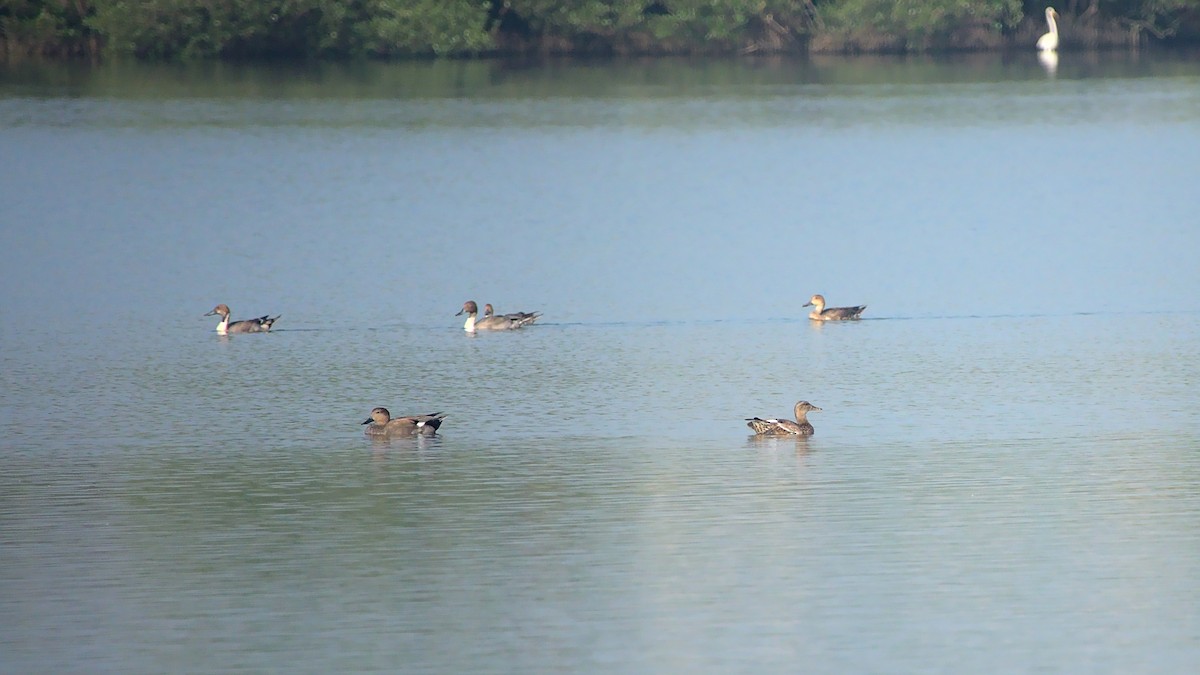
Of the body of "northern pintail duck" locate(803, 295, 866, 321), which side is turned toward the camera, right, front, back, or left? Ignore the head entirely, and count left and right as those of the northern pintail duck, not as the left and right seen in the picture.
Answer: left

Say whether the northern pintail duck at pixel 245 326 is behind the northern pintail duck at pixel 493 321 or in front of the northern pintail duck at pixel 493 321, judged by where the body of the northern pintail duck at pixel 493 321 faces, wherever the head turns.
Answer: in front

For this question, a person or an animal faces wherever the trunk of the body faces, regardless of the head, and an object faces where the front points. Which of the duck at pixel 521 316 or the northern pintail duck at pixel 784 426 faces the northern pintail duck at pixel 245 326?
the duck

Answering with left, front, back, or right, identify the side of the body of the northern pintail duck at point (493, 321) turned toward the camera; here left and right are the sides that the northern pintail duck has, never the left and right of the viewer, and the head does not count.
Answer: left

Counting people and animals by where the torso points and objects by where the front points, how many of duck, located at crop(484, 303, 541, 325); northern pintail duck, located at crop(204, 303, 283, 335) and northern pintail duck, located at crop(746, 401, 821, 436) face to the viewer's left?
2

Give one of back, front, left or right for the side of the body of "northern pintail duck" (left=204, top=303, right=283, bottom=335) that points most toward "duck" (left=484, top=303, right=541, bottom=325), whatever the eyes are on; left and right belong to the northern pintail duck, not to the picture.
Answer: back

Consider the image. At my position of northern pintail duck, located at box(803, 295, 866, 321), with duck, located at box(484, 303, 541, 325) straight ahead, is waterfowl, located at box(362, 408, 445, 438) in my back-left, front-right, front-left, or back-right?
front-left

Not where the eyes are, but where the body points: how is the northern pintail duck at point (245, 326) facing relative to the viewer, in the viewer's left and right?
facing to the left of the viewer

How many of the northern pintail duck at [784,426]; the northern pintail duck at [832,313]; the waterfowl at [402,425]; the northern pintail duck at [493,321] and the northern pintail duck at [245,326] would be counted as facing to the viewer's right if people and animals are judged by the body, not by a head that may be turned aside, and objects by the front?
1

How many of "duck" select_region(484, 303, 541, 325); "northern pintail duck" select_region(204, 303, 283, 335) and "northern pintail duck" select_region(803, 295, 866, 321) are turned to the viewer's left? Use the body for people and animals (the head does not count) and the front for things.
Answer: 3

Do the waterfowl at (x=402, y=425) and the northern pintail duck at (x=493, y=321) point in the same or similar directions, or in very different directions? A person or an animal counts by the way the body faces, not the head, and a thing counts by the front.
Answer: same or similar directions

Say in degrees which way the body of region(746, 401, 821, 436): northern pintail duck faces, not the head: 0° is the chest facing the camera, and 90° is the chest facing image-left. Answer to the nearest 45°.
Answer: approximately 270°

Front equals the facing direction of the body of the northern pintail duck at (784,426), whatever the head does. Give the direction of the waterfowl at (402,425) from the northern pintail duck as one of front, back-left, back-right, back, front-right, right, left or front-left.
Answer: back

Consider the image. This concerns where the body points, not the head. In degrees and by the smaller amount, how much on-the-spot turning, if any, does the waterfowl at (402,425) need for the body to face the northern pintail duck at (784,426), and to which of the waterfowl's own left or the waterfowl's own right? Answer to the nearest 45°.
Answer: approximately 180°

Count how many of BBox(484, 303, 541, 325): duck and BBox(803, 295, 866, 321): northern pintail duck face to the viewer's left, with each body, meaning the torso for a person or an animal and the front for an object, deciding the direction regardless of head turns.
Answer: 2

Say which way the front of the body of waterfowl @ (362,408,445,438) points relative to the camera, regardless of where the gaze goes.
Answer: to the viewer's left

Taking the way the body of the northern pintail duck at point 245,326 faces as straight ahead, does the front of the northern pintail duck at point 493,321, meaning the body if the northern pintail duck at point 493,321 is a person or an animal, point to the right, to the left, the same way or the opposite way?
the same way

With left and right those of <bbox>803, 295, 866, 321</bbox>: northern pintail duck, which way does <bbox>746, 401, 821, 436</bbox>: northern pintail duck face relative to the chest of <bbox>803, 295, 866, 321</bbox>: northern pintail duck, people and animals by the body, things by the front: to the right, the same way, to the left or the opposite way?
the opposite way

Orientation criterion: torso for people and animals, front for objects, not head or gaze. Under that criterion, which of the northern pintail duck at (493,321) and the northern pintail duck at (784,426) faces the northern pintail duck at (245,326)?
the northern pintail duck at (493,321)

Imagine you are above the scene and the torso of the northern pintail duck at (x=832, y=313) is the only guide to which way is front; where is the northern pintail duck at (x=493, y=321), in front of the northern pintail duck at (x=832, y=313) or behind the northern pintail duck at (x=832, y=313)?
in front
